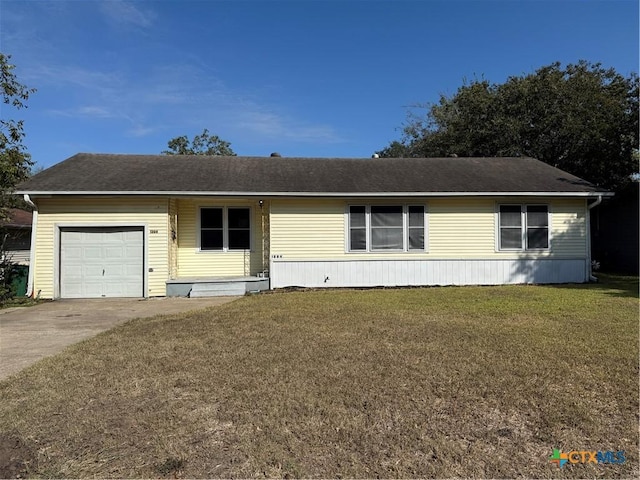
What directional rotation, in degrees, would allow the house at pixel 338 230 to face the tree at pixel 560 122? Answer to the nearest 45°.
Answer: approximately 135° to its left

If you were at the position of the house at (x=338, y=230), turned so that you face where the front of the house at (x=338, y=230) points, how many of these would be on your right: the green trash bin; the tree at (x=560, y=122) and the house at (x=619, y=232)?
1

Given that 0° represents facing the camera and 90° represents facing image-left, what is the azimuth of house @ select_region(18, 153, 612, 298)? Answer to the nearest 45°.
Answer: approximately 0°

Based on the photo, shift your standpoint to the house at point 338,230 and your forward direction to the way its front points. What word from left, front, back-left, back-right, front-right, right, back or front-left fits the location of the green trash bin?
right

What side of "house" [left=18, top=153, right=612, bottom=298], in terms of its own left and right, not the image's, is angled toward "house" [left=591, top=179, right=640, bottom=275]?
left

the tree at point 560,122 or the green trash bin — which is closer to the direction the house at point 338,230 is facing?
the green trash bin
